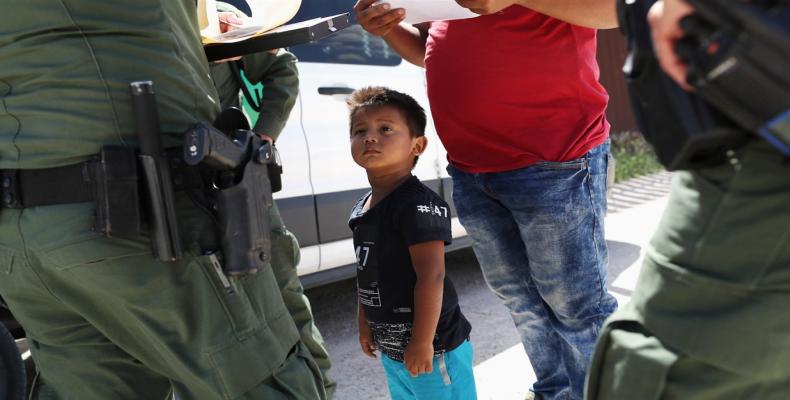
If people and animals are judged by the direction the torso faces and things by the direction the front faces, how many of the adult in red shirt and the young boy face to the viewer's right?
0

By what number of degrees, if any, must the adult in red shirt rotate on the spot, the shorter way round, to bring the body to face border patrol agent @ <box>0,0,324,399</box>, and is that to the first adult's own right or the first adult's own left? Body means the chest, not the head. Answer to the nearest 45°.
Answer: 0° — they already face them

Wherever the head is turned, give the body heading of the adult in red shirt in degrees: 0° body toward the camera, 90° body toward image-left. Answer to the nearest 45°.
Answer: approximately 45°

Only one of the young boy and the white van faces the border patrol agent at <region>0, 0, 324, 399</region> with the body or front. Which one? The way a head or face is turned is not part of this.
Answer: the young boy

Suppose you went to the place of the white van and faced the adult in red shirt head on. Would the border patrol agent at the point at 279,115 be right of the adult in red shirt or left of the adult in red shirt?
right

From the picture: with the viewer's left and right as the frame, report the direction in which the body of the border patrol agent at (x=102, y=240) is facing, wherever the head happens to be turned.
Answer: facing away from the viewer and to the right of the viewer

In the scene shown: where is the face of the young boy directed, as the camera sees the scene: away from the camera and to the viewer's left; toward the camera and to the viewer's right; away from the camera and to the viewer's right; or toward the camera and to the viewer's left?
toward the camera and to the viewer's left

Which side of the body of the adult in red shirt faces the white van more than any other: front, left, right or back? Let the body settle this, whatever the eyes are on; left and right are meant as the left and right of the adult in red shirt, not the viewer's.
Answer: right

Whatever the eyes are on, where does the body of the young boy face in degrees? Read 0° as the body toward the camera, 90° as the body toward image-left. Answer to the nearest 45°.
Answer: approximately 45°
